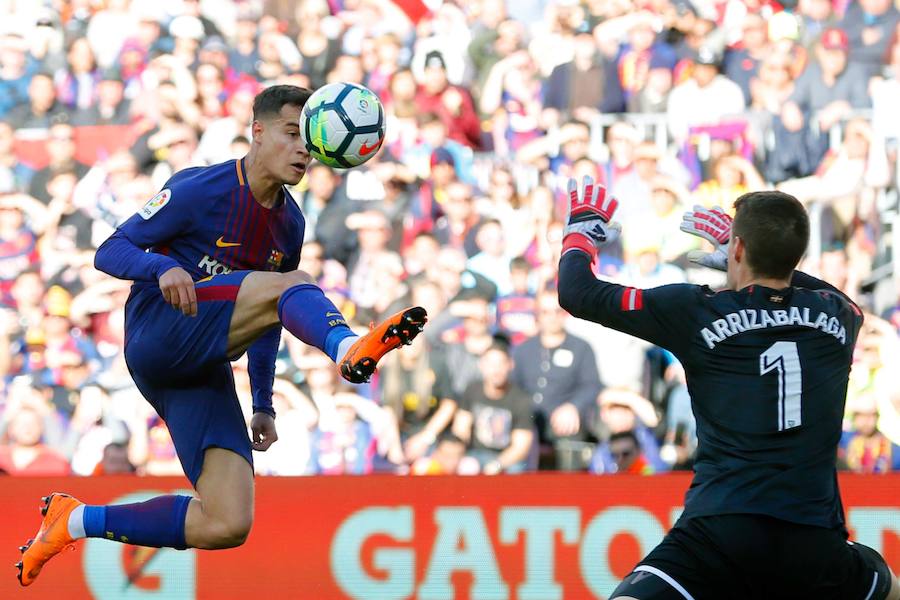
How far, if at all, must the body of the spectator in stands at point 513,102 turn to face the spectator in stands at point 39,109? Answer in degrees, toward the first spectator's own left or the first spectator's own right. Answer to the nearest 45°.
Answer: approximately 90° to the first spectator's own right

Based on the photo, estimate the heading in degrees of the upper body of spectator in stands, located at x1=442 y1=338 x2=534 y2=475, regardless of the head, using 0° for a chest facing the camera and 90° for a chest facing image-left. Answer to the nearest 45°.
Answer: approximately 0°

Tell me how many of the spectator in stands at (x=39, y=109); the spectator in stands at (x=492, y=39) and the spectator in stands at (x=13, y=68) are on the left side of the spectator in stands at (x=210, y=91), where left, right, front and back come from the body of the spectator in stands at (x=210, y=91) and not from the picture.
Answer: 1

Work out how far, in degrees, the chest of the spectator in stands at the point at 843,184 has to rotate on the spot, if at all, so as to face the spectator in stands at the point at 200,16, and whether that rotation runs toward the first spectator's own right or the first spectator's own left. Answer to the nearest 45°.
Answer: approximately 90° to the first spectator's own right

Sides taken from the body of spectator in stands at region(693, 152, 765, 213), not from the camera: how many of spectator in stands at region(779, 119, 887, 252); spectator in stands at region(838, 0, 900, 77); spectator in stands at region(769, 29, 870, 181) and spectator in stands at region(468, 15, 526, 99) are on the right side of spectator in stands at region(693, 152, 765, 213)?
1

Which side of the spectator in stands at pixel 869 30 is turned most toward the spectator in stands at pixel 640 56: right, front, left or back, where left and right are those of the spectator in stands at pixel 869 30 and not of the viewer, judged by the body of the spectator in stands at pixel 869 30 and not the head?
right

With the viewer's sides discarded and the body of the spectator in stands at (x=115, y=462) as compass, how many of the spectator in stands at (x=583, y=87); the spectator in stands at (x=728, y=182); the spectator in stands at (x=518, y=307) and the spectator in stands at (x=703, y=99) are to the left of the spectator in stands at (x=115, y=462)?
4

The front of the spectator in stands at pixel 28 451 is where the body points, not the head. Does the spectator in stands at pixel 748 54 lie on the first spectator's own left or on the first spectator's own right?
on the first spectator's own left
